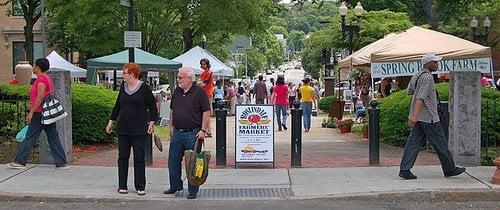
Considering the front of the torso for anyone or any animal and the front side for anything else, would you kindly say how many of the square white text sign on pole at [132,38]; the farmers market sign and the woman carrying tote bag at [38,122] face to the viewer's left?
1

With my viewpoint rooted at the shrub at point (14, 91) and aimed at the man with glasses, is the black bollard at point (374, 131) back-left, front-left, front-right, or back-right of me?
front-left

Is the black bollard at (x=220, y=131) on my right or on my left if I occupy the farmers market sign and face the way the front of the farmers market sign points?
on my right

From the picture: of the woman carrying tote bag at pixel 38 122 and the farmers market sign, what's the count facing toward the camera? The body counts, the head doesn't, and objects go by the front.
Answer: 1

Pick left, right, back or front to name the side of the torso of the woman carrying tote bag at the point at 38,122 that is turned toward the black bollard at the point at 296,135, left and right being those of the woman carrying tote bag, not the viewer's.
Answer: back

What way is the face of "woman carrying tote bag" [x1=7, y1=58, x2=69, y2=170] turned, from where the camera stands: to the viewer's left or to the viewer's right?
to the viewer's left

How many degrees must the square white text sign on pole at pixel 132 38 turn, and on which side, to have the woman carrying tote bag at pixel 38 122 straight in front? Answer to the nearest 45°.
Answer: approximately 45° to its right

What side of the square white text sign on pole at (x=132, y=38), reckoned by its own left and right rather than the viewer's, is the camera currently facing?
front

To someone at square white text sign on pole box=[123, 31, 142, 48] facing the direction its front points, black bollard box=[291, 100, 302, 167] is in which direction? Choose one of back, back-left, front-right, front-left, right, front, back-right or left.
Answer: front-left

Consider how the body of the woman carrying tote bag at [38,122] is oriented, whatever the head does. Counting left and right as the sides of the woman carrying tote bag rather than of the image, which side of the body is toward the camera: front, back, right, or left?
left

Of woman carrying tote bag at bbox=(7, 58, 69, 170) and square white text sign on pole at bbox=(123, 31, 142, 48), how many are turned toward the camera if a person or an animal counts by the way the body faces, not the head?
1

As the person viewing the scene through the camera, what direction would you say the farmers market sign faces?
facing the viewer
